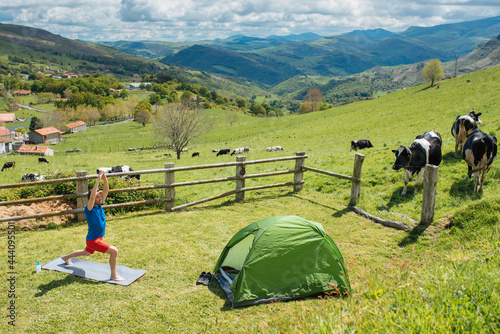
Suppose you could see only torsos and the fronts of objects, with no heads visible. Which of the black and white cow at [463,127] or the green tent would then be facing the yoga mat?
the green tent

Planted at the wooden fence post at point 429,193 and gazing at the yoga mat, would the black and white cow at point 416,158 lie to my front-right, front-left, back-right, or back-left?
back-right

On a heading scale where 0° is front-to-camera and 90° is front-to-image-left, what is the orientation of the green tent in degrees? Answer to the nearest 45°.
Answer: approximately 90°

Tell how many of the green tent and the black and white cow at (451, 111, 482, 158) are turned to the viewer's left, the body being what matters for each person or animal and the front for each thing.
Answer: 1

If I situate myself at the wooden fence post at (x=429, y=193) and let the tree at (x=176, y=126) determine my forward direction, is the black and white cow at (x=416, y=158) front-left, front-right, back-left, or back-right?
front-right

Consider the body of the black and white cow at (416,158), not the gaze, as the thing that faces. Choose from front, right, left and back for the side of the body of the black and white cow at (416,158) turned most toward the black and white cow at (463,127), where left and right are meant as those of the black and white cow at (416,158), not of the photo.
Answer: back

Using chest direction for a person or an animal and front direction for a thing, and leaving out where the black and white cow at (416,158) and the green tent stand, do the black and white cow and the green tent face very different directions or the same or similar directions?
same or similar directions

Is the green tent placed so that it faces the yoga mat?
yes

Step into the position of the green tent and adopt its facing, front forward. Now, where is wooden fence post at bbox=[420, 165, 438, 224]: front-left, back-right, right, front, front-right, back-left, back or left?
back-right

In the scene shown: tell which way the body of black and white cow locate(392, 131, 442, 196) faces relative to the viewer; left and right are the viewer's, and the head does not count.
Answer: facing the viewer and to the left of the viewer
